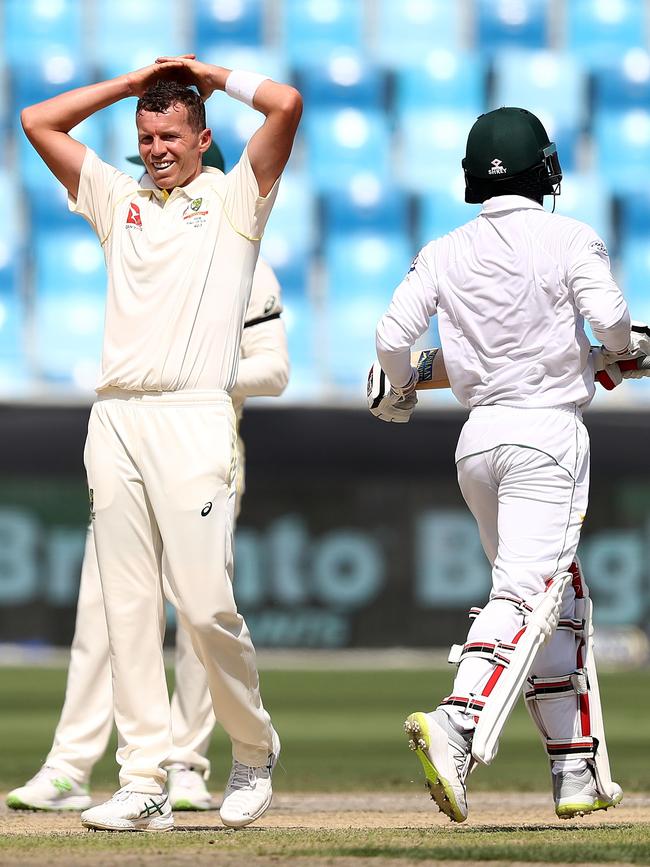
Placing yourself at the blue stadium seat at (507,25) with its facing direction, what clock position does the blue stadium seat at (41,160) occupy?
the blue stadium seat at (41,160) is roughly at 2 o'clock from the blue stadium seat at (507,25).

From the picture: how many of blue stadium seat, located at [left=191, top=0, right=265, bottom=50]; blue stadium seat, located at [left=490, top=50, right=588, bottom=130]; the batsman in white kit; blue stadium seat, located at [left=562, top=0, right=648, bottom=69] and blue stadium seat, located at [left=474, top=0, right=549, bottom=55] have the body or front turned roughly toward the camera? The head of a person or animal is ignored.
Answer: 4

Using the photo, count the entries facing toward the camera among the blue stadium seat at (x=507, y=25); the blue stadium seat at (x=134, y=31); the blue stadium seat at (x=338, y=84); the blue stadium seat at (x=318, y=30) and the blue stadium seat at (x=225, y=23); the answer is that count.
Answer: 5

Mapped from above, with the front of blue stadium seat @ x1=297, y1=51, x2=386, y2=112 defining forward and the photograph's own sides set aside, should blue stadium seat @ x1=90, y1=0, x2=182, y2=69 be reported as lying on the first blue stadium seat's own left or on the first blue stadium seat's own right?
on the first blue stadium seat's own right

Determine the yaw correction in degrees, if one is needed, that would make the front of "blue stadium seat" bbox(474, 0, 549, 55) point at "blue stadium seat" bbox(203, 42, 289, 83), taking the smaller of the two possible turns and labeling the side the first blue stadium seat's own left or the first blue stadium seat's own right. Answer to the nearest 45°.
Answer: approximately 45° to the first blue stadium seat's own right

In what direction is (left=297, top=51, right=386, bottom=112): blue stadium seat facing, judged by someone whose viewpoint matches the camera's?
facing the viewer

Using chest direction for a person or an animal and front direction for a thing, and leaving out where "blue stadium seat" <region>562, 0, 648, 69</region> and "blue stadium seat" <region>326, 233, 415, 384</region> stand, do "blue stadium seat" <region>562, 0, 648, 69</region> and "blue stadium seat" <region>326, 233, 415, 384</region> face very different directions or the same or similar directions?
same or similar directions

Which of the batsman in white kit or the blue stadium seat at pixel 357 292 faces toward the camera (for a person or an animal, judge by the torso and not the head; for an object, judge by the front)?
the blue stadium seat

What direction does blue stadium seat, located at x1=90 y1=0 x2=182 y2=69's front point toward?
toward the camera

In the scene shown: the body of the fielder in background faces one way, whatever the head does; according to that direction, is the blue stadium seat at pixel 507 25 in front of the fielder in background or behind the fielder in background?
behind

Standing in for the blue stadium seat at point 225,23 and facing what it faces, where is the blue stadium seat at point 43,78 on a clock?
the blue stadium seat at point 43,78 is roughly at 2 o'clock from the blue stadium seat at point 225,23.

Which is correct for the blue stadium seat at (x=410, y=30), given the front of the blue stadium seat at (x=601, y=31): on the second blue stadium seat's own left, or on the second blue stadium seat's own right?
on the second blue stadium seat's own right

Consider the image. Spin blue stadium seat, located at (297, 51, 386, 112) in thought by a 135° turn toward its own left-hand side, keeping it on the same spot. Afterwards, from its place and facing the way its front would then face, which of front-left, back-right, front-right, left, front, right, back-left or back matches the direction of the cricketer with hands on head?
back-right

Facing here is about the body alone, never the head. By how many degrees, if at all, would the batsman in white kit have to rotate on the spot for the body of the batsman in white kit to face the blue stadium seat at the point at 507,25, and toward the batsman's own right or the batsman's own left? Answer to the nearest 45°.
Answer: approximately 45° to the batsman's own left

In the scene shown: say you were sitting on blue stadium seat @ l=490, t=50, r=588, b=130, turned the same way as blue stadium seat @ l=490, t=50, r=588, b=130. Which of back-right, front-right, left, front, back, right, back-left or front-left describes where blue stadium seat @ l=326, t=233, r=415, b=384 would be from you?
front-right

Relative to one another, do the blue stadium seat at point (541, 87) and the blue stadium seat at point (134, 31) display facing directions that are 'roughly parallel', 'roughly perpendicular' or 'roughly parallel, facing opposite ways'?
roughly parallel

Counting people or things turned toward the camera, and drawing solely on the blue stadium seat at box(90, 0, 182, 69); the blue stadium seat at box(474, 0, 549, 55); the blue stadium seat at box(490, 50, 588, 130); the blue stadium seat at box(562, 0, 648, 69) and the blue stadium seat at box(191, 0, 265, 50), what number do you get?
5
